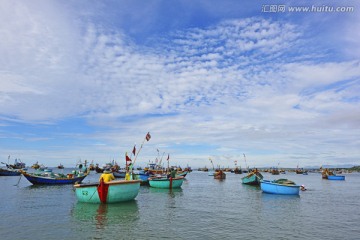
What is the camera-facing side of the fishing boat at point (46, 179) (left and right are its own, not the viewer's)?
left

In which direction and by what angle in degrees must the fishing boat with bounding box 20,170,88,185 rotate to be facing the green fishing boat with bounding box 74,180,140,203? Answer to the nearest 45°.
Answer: approximately 90° to its left

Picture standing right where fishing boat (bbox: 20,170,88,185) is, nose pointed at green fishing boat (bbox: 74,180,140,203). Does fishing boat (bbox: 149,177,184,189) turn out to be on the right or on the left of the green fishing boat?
left

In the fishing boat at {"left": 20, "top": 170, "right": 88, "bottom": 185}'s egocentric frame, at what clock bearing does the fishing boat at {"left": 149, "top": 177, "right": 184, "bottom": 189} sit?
the fishing boat at {"left": 149, "top": 177, "right": 184, "bottom": 189} is roughly at 7 o'clock from the fishing boat at {"left": 20, "top": 170, "right": 88, "bottom": 185}.

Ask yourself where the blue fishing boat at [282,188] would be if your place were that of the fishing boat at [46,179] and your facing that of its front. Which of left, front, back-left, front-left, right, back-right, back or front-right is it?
back-left

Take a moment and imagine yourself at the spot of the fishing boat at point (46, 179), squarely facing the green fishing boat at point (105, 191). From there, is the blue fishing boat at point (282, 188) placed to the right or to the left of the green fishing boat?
left
